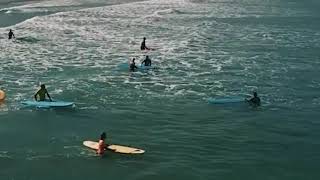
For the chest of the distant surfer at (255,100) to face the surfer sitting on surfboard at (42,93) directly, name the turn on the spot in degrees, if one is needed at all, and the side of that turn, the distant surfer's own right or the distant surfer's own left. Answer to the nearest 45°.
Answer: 0° — they already face them

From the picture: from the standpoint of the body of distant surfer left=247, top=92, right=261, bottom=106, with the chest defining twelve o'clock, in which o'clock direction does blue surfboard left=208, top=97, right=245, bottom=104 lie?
The blue surfboard is roughly at 12 o'clock from the distant surfer.

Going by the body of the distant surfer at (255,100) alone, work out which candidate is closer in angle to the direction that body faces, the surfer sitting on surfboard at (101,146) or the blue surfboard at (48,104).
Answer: the blue surfboard

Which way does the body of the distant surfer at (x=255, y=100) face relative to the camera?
to the viewer's left

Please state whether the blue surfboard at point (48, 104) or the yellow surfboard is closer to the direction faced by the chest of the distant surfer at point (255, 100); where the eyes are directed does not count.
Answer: the blue surfboard

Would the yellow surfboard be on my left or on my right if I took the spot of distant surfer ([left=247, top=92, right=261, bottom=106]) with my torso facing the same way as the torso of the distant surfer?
on my left

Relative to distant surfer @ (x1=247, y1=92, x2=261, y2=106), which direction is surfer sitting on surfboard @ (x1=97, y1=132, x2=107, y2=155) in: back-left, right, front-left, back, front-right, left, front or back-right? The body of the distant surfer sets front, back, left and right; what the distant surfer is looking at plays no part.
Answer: front-left
